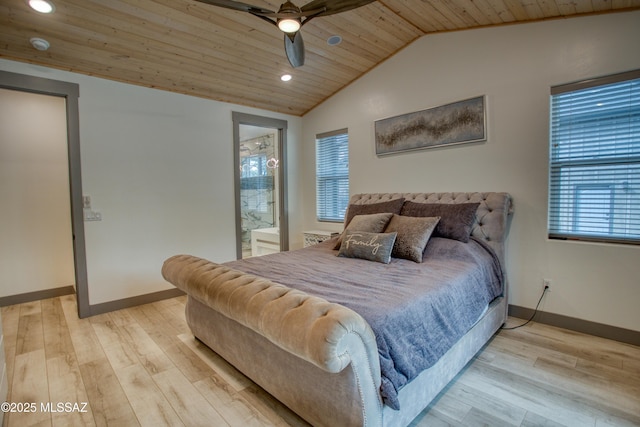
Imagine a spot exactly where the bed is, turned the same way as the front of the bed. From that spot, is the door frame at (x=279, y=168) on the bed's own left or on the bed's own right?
on the bed's own right

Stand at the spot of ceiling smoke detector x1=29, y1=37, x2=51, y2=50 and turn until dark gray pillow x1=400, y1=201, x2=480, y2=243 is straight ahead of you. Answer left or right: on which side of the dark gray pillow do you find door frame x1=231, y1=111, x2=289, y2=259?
left

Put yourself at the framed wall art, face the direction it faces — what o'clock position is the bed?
The bed is roughly at 11 o'clock from the framed wall art.

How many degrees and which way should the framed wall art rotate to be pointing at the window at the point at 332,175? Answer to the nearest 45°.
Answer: approximately 90° to its right

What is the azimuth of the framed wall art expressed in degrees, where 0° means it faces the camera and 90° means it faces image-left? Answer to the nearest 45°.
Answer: approximately 45°

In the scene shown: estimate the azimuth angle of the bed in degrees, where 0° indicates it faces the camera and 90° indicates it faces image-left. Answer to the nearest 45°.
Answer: approximately 45°
